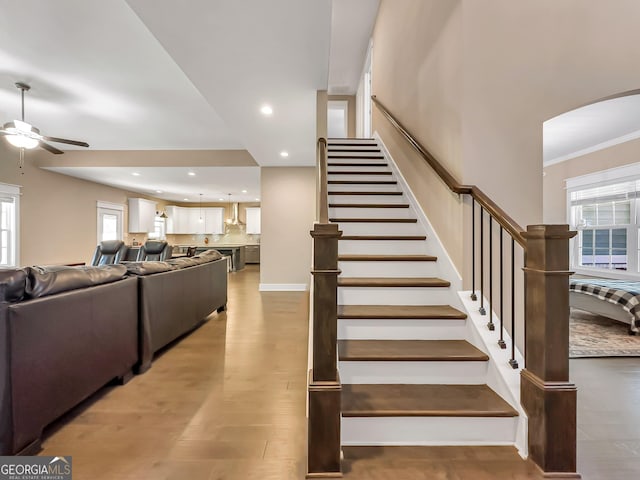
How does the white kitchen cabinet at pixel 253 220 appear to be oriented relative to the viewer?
toward the camera

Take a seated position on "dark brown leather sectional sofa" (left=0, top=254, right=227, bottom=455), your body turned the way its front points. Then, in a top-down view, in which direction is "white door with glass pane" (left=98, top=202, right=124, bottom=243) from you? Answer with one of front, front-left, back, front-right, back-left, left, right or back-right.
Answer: front-right

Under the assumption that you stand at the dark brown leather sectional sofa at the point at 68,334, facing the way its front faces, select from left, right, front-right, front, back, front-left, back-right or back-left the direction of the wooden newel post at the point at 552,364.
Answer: back

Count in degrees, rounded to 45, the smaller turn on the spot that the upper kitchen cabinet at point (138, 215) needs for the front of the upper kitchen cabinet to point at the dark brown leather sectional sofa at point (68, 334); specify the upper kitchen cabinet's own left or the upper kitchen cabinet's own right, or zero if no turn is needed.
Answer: approximately 45° to the upper kitchen cabinet's own right

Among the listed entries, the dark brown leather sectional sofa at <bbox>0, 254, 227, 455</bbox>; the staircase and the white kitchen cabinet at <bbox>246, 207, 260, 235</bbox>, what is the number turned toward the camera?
2

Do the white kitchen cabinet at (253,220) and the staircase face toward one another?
no

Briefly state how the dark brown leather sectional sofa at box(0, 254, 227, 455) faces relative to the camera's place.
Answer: facing away from the viewer and to the left of the viewer

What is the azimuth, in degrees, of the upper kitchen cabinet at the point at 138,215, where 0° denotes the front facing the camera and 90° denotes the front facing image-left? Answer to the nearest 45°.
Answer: approximately 315°

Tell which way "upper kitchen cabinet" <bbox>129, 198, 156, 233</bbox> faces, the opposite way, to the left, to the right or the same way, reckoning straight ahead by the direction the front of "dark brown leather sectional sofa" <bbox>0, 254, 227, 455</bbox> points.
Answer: the opposite way

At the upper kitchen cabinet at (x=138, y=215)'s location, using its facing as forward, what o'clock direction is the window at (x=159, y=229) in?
The window is roughly at 8 o'clock from the upper kitchen cabinet.

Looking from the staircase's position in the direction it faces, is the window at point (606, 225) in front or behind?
behind

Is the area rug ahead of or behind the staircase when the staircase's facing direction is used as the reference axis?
behind

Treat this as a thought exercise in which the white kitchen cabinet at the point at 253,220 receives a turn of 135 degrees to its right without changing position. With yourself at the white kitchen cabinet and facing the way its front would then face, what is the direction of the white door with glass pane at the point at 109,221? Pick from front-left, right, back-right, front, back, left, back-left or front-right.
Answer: left

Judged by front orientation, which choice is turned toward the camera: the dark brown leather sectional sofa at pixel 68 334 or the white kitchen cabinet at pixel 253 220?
the white kitchen cabinet

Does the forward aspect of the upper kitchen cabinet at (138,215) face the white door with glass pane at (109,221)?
no

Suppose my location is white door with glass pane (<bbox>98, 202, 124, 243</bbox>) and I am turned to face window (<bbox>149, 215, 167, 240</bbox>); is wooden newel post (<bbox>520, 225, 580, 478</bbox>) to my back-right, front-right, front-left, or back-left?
back-right

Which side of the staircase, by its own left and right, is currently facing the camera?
front

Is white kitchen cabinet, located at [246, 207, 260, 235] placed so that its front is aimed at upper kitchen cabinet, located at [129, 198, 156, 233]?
no

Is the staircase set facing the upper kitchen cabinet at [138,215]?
no
